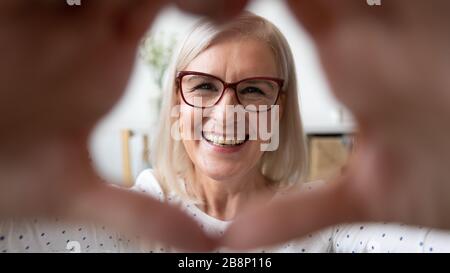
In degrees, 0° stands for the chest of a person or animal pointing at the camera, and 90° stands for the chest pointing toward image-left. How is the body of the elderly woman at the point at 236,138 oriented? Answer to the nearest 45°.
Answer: approximately 0°
